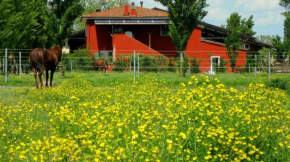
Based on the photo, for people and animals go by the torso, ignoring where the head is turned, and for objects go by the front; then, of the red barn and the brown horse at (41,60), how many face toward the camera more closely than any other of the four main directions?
1

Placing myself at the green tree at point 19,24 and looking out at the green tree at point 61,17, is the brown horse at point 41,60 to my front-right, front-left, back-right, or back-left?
front-right

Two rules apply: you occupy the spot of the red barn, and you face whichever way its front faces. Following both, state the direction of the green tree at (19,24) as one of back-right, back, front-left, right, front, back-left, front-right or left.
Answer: front-right

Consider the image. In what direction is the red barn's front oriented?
toward the camera

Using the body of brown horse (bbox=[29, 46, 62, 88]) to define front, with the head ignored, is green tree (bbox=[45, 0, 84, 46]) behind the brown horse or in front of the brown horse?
in front

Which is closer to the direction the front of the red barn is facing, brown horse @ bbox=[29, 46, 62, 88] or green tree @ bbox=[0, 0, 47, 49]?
the brown horse

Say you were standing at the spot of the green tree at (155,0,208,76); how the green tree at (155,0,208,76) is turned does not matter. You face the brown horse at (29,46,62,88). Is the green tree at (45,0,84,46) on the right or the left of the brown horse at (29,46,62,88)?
right

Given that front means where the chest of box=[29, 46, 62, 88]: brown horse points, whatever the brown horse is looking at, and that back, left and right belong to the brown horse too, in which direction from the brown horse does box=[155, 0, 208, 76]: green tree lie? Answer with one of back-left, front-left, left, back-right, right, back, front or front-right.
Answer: front

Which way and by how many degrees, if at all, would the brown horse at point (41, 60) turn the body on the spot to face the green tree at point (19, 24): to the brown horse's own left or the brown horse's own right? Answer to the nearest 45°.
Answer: approximately 45° to the brown horse's own left

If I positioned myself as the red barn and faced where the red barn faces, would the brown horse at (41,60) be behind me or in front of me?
in front

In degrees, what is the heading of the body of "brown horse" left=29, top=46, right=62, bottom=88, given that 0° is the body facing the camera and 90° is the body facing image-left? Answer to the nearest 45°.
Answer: approximately 225°
